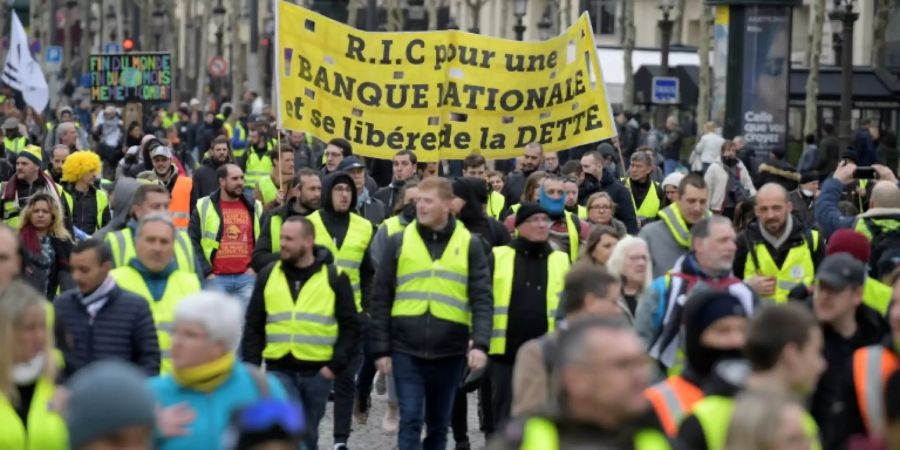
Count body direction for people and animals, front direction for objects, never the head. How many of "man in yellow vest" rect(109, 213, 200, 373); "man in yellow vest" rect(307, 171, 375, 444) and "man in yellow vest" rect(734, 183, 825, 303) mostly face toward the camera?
3

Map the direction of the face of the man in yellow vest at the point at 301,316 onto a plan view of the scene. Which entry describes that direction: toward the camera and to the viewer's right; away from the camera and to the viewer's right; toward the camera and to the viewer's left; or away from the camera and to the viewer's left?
toward the camera and to the viewer's left

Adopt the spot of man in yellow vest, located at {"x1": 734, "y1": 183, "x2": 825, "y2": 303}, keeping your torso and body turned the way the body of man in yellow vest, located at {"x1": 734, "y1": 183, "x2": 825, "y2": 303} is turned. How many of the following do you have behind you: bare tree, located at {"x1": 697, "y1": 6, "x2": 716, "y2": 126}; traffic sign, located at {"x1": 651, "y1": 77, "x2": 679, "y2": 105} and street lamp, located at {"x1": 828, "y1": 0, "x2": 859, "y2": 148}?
3

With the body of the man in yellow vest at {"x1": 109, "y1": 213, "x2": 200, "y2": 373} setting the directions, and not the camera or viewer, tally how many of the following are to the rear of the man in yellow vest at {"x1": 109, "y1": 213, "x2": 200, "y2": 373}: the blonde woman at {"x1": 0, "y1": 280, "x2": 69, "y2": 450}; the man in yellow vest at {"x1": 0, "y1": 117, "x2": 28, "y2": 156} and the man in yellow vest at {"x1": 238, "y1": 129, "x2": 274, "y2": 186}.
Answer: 2

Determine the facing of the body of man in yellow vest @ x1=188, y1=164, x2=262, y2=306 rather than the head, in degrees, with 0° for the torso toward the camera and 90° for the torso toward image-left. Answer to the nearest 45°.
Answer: approximately 315°

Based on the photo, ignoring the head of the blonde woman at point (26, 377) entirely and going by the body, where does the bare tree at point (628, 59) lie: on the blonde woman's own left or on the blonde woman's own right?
on the blonde woman's own left

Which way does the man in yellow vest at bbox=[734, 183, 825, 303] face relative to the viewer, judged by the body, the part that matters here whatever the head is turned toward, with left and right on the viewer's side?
facing the viewer
